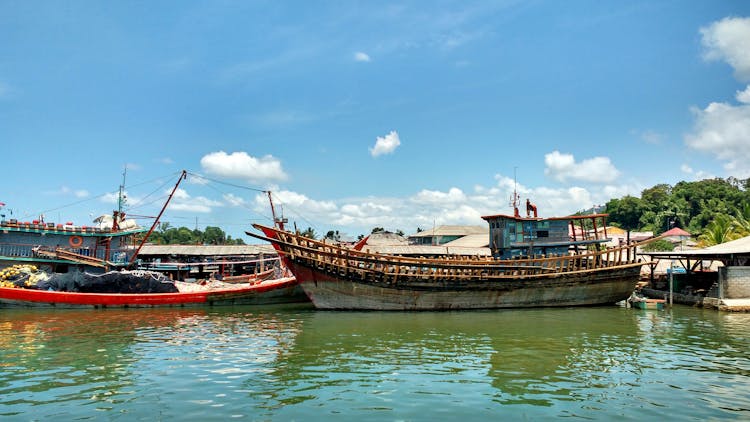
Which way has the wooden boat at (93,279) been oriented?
to the viewer's right

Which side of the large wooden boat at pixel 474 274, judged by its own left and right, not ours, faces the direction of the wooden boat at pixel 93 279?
front

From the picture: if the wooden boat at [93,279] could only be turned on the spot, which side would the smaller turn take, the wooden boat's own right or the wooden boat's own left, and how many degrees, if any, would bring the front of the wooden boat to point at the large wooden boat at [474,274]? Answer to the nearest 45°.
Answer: approximately 45° to the wooden boat's own right

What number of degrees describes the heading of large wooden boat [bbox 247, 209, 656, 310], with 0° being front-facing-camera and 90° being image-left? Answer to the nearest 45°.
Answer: approximately 90°

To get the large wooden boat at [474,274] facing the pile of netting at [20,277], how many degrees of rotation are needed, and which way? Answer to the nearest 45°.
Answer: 0° — it already faces it

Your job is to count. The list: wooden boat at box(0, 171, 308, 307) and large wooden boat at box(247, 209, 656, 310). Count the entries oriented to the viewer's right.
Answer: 1

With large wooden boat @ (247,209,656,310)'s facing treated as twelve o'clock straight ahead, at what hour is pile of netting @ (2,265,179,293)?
The pile of netting is roughly at 12 o'clock from the large wooden boat.

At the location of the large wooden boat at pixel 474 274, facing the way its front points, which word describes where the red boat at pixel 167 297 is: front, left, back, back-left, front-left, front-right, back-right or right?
front

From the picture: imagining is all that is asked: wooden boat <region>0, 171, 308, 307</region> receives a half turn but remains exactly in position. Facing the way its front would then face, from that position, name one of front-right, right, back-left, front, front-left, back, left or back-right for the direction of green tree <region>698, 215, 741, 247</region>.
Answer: back

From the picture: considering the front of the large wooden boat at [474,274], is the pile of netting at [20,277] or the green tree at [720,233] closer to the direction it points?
the pile of netting

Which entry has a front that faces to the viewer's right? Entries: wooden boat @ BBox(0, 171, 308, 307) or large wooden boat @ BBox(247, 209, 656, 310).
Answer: the wooden boat
